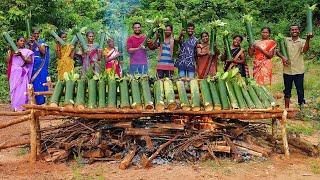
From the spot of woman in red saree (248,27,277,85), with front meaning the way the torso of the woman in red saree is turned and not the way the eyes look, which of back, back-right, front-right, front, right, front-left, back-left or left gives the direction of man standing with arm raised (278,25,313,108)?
back-left

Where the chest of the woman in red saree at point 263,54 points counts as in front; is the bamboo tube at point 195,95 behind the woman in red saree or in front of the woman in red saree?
in front

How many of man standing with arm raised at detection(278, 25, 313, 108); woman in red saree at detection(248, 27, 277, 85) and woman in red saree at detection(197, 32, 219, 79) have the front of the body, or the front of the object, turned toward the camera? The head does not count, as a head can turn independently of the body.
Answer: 3

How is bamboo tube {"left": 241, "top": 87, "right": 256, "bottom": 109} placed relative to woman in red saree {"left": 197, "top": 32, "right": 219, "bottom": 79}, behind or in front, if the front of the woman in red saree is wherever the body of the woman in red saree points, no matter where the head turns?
in front

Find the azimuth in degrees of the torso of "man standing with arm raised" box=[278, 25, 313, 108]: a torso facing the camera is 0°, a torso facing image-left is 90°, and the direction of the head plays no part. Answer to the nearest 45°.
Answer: approximately 0°

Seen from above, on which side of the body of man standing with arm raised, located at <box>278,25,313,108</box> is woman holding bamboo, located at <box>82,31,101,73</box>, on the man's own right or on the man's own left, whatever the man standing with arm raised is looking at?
on the man's own right

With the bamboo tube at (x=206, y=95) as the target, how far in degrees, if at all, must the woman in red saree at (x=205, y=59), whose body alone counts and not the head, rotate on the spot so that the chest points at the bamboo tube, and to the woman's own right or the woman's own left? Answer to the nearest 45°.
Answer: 0° — they already face it

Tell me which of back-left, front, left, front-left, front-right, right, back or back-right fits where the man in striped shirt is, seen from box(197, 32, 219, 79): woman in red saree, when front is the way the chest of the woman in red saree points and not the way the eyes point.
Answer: right

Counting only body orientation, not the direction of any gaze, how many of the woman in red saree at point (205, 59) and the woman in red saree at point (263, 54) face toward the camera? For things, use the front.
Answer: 2

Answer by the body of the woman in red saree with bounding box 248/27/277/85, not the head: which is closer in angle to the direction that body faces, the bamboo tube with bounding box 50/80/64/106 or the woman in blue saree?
the bamboo tube

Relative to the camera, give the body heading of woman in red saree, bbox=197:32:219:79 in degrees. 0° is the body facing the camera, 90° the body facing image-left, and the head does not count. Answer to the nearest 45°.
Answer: approximately 0°

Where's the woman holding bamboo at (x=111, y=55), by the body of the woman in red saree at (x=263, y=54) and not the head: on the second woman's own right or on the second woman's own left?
on the second woman's own right
